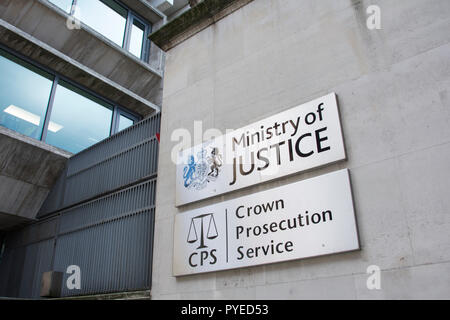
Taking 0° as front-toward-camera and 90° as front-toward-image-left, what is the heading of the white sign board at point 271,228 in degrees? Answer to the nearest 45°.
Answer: approximately 45°

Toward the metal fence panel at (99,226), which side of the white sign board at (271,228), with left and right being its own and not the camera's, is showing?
right

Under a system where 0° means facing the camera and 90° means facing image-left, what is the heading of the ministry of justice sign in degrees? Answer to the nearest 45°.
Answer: approximately 45°
